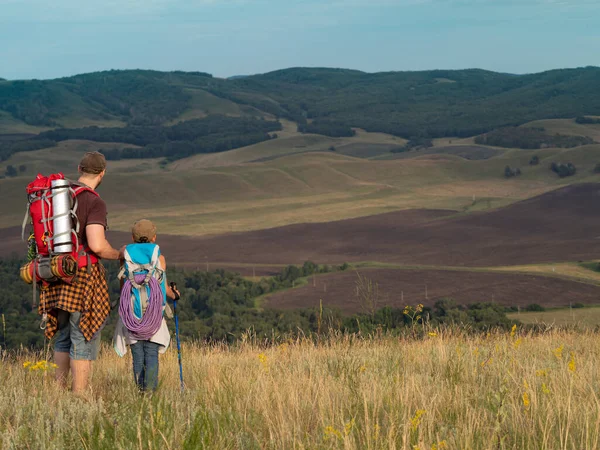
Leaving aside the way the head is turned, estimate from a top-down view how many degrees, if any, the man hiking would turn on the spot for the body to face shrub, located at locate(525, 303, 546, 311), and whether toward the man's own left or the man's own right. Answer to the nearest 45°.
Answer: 0° — they already face it

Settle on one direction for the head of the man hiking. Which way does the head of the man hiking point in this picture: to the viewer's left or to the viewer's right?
to the viewer's right

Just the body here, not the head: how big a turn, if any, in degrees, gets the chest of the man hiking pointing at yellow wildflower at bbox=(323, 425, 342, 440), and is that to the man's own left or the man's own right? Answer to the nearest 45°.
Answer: approximately 90° to the man's own right

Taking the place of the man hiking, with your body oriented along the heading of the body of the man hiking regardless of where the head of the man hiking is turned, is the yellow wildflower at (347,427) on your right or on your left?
on your right

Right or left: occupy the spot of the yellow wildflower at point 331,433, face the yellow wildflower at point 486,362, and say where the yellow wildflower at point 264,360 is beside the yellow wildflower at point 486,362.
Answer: left

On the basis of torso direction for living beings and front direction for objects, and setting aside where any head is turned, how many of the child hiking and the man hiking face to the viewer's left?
0

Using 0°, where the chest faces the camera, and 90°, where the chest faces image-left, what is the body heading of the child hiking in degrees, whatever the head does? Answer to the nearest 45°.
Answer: approximately 180°

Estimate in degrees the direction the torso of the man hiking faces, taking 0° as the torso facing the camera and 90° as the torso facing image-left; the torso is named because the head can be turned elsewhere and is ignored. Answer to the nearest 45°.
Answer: approximately 225°

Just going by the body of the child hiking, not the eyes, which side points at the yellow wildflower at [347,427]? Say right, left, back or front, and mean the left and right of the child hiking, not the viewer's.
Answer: back

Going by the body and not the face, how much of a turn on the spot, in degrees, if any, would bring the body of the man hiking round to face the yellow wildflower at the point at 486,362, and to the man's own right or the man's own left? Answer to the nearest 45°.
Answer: approximately 45° to the man's own right

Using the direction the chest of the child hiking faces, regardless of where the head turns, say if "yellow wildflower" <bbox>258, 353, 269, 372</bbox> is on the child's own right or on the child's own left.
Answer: on the child's own right

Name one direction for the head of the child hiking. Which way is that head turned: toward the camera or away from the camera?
away from the camera
